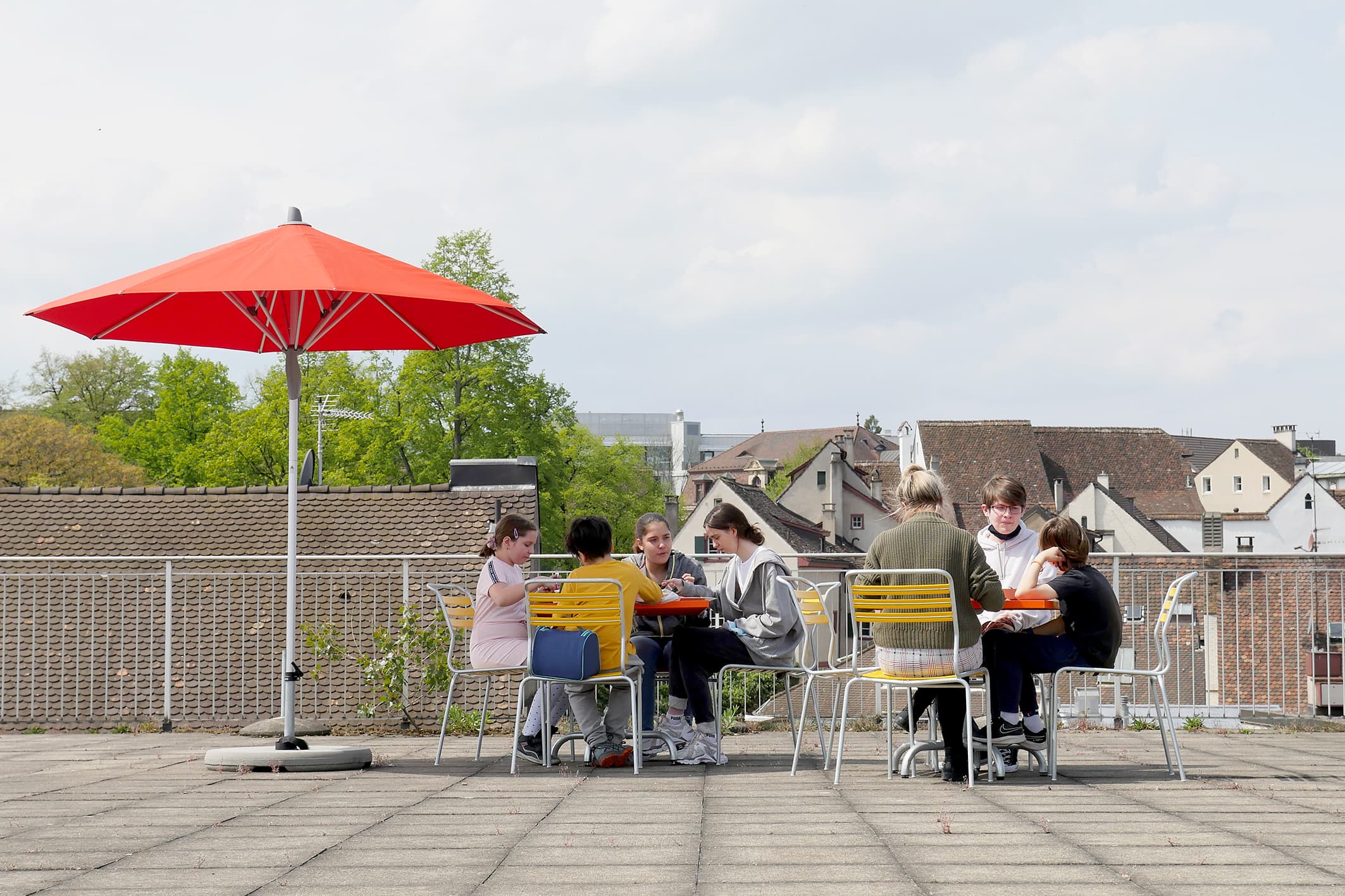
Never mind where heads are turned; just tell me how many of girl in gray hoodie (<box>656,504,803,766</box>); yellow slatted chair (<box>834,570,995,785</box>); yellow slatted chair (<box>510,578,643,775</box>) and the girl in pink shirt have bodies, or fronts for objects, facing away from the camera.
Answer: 2

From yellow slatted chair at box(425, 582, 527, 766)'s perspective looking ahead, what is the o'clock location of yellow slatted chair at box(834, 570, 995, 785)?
yellow slatted chair at box(834, 570, 995, 785) is roughly at 12 o'clock from yellow slatted chair at box(425, 582, 527, 766).

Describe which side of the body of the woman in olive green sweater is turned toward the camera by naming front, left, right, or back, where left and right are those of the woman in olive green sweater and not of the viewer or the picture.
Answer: back

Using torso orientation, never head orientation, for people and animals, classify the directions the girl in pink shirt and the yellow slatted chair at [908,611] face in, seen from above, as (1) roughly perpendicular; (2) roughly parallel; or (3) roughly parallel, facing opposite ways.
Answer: roughly perpendicular

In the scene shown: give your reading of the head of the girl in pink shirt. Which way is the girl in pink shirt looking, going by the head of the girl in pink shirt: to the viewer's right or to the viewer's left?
to the viewer's right

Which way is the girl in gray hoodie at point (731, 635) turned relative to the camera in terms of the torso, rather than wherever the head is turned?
to the viewer's left

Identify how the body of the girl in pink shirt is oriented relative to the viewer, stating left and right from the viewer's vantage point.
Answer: facing to the right of the viewer

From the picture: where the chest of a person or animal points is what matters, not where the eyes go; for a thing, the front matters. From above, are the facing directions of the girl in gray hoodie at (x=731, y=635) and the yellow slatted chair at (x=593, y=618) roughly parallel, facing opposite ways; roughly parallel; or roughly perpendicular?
roughly perpendicular

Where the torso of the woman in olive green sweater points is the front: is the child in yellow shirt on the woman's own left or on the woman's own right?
on the woman's own left

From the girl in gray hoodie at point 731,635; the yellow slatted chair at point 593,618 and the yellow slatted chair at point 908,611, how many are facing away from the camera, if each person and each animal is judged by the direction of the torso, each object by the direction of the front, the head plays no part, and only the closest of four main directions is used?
2

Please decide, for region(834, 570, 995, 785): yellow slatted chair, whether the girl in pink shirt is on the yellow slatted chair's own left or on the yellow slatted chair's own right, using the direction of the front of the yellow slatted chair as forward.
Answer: on the yellow slatted chair's own left

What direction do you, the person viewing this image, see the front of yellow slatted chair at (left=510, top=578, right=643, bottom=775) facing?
facing away from the viewer

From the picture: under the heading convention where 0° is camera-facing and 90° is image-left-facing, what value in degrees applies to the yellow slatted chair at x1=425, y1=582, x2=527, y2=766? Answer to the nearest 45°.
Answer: approximately 315°

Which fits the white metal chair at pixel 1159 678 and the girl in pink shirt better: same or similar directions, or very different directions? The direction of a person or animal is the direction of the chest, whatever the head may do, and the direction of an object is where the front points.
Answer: very different directions

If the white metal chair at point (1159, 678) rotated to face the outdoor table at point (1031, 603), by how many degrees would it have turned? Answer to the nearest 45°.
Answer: approximately 45° to its left

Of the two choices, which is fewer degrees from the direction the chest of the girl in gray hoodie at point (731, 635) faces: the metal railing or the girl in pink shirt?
the girl in pink shirt
